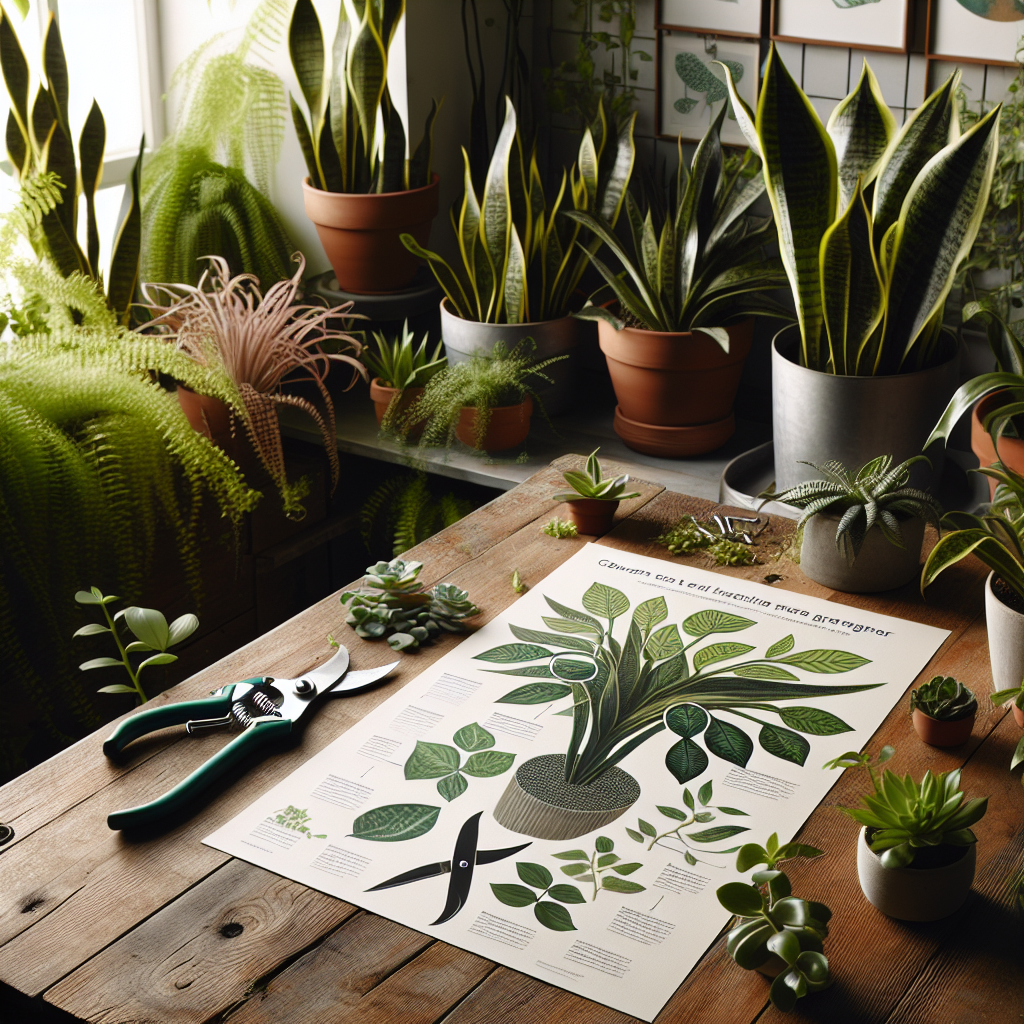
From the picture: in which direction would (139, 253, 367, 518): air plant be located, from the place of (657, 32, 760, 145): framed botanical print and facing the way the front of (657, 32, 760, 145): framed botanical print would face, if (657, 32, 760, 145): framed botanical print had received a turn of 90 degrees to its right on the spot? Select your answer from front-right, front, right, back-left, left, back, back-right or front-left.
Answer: front-left

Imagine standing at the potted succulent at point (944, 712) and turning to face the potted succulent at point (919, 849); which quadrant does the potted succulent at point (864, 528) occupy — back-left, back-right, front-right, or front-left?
back-right

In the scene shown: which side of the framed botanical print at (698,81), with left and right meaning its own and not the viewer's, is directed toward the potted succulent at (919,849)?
front

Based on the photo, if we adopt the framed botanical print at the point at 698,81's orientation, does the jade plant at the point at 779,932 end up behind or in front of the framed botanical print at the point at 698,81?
in front

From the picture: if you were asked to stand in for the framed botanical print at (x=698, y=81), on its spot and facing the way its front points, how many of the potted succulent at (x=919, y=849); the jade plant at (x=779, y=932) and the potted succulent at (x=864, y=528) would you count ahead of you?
3

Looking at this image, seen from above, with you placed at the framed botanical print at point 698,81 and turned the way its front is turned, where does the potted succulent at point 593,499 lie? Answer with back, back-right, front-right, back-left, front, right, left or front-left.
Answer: front

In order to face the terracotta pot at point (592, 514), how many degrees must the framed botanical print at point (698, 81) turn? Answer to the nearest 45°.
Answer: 0° — it already faces it

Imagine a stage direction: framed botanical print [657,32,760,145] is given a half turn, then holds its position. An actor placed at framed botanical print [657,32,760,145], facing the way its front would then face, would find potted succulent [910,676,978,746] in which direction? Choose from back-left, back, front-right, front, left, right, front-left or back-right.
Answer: back

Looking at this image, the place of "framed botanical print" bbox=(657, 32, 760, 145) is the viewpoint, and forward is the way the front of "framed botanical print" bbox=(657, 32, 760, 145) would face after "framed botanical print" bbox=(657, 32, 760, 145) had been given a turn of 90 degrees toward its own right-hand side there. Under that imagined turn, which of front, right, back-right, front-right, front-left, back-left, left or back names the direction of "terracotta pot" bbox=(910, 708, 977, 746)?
left

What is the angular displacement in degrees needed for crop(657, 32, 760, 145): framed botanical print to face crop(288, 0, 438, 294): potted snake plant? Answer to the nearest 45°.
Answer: approximately 90° to its right

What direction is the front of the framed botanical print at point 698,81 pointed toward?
toward the camera

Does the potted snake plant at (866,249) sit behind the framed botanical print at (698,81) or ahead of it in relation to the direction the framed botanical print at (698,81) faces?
ahead

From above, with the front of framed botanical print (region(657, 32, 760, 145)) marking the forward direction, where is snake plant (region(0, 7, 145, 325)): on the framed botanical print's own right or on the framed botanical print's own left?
on the framed botanical print's own right

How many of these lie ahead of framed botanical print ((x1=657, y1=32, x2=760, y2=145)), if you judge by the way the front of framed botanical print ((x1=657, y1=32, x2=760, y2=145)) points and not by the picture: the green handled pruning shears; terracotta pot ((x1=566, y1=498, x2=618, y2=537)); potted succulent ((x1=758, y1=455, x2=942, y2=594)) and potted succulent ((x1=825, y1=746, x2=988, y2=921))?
4
